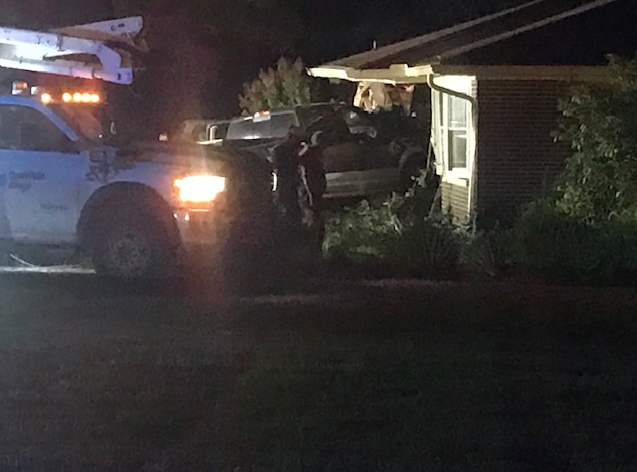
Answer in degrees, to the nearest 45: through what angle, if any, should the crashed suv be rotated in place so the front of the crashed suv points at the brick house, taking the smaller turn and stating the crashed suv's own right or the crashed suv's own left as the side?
approximately 45° to the crashed suv's own right

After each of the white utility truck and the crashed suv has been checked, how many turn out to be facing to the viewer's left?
0

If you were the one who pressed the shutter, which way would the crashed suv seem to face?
facing to the right of the viewer

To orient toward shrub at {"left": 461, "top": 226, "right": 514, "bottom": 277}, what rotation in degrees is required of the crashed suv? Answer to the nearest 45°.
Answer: approximately 90° to its right

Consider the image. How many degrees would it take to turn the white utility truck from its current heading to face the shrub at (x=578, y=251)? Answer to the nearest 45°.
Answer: approximately 45° to its left

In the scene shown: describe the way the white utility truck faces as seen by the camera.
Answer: facing the viewer and to the right of the viewer

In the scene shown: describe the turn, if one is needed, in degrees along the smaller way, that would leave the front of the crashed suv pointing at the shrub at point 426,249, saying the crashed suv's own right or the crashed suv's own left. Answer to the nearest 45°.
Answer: approximately 90° to the crashed suv's own right

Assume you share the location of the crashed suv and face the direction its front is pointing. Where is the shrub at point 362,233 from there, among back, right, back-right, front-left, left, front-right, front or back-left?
right

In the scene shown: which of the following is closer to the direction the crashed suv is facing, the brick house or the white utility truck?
the brick house

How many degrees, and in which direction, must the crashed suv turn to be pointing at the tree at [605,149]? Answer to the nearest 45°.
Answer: approximately 45° to its right
